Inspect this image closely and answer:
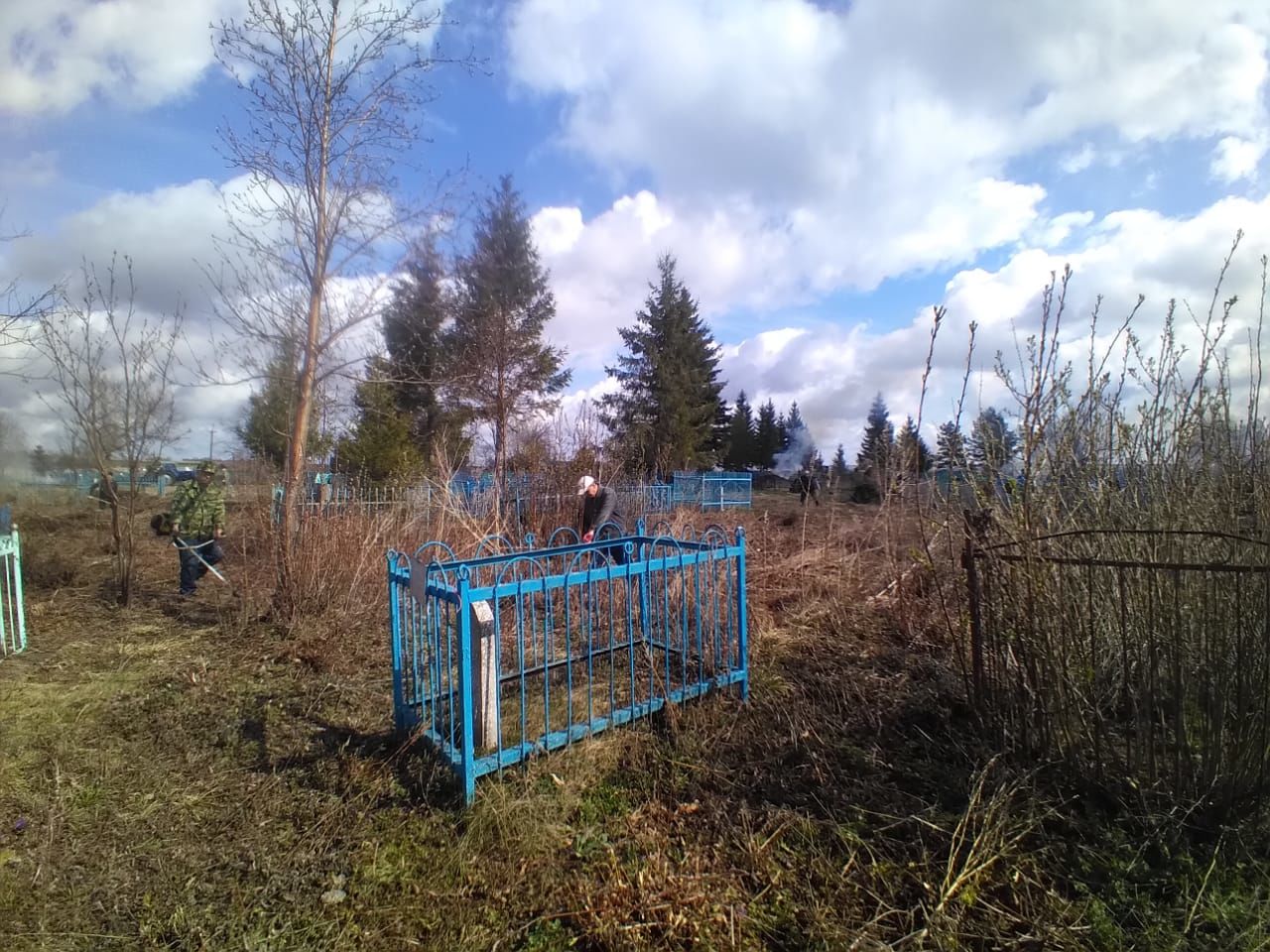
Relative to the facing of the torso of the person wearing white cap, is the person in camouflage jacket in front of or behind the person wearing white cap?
in front

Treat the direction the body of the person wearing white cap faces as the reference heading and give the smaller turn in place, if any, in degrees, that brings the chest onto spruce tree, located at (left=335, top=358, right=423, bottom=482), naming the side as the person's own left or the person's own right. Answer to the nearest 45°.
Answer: approximately 90° to the person's own right

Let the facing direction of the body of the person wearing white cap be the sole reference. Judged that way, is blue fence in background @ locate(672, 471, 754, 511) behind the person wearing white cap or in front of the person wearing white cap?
behind

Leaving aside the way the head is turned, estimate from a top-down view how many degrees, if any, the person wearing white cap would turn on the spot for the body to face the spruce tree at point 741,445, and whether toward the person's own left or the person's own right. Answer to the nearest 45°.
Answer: approximately 135° to the person's own right

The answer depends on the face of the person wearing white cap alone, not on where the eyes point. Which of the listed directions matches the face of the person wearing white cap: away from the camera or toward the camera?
toward the camera

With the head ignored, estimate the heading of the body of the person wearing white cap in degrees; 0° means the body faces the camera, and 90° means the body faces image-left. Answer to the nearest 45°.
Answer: approximately 45°

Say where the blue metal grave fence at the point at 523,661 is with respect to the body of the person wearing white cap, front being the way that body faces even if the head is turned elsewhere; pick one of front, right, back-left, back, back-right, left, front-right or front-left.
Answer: front-left

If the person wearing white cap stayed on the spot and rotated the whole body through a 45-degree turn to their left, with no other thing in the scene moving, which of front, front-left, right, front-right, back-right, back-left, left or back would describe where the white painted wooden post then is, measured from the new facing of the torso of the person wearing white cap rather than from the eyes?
front

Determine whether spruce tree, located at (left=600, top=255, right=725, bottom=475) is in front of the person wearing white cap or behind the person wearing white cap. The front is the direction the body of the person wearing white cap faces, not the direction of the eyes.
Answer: behind
